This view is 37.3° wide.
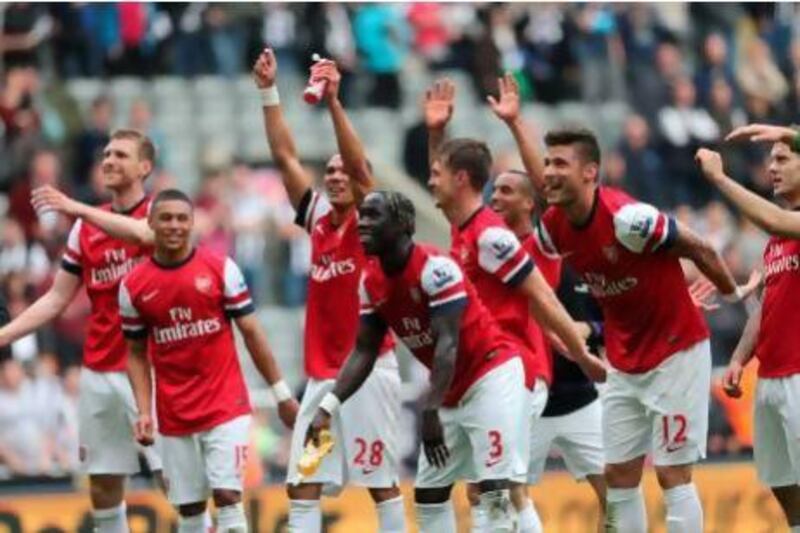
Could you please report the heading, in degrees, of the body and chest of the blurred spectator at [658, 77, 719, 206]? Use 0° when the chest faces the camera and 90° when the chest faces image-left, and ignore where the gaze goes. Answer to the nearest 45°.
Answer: approximately 0°

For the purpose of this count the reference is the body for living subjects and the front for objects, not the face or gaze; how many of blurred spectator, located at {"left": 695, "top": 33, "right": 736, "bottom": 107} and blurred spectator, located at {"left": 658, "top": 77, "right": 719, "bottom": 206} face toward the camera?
2

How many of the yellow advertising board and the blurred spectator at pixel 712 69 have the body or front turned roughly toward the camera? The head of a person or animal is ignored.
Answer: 2

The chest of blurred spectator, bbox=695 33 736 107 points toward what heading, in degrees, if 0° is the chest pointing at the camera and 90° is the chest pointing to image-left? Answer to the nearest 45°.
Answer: approximately 0°

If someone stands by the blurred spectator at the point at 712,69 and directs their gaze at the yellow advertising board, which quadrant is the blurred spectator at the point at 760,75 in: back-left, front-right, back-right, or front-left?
back-left
